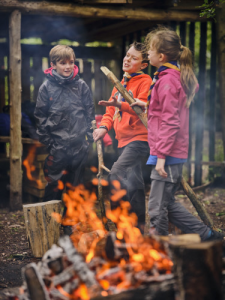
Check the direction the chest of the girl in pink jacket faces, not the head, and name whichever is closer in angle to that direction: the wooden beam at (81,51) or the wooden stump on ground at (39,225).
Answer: the wooden stump on ground

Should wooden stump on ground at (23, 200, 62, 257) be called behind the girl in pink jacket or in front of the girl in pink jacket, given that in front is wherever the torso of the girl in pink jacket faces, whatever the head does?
in front

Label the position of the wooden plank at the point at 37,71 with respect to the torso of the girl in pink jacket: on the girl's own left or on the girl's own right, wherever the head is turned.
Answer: on the girl's own right

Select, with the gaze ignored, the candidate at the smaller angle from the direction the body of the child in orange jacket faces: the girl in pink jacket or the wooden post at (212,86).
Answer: the girl in pink jacket

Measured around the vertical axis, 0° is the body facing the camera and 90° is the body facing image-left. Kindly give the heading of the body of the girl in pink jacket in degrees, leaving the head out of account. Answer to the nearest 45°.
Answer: approximately 90°

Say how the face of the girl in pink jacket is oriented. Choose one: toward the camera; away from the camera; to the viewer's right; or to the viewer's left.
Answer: to the viewer's left

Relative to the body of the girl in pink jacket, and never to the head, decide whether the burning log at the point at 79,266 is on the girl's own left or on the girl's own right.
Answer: on the girl's own left

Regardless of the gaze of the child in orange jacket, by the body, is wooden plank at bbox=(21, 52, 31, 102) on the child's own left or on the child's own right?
on the child's own right

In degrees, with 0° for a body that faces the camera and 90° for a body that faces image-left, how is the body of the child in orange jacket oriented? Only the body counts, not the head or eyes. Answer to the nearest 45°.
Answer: approximately 45°

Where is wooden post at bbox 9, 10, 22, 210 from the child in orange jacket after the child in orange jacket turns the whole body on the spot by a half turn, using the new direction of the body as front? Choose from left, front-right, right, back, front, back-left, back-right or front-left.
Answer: left

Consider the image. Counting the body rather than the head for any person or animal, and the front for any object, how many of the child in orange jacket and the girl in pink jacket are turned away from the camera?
0
